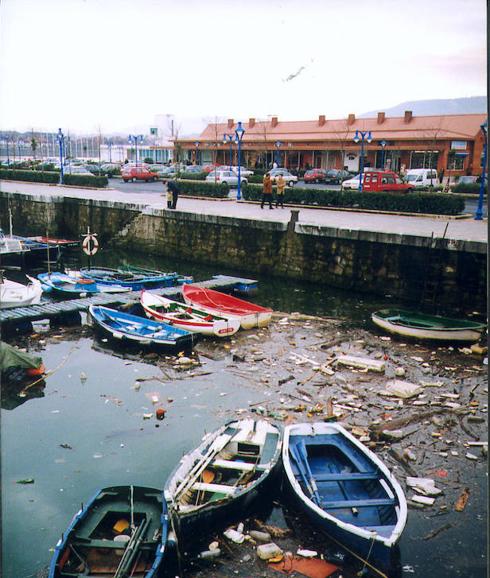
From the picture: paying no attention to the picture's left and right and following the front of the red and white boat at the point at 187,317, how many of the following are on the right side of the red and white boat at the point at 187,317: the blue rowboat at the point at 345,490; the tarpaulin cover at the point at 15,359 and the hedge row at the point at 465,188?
1

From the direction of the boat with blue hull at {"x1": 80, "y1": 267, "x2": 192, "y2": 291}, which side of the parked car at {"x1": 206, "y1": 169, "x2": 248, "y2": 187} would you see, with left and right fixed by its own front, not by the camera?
right

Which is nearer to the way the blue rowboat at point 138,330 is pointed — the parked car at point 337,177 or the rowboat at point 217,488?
the parked car

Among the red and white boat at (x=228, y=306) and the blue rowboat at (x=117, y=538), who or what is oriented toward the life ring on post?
the red and white boat

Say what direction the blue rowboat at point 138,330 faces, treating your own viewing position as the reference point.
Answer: facing away from the viewer and to the left of the viewer

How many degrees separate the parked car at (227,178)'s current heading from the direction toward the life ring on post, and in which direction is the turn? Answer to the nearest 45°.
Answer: approximately 90° to its right
